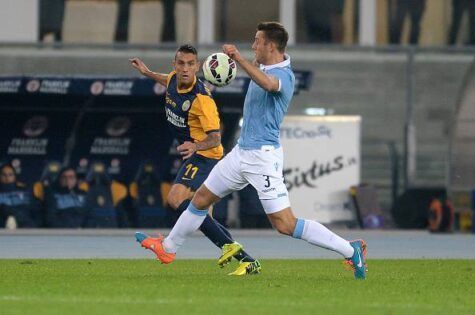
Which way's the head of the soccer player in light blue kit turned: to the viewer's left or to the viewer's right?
to the viewer's left

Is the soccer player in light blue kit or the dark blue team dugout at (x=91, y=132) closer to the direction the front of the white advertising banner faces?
the soccer player in light blue kit

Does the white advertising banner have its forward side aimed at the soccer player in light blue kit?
yes

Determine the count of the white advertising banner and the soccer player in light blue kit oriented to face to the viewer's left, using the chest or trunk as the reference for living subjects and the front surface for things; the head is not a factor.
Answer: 1

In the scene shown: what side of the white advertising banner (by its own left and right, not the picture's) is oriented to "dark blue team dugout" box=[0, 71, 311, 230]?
right

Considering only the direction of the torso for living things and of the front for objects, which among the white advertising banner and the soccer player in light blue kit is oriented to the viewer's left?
the soccer player in light blue kit

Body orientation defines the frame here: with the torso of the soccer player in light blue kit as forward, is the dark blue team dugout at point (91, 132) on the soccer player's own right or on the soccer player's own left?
on the soccer player's own right

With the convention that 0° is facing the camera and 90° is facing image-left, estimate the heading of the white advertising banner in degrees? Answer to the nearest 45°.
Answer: approximately 0°

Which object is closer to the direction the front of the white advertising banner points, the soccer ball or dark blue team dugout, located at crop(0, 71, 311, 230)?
the soccer ball

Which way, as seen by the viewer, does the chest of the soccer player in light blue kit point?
to the viewer's left
